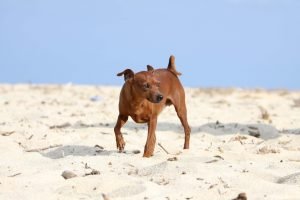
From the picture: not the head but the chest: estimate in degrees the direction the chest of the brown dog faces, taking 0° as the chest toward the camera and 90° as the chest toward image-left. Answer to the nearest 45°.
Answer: approximately 45°
